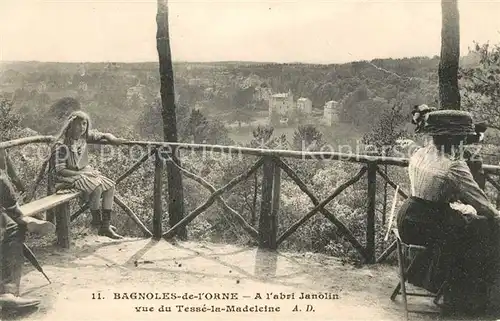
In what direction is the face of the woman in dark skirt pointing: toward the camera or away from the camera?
away from the camera

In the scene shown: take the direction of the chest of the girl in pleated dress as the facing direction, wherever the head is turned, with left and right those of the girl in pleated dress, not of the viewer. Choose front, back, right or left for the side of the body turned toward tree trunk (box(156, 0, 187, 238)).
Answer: left

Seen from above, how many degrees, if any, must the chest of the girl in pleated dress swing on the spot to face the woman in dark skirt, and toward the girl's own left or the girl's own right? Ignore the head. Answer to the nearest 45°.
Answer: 0° — they already face them

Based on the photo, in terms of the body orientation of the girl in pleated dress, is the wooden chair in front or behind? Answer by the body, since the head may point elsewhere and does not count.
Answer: in front

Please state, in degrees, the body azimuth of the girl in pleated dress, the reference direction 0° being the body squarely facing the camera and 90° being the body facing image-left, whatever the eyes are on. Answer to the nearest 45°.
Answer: approximately 315°
